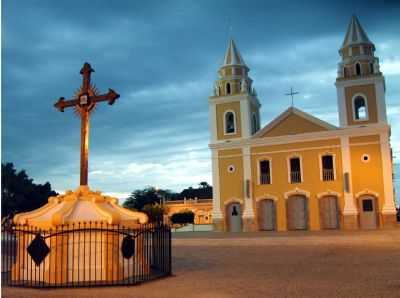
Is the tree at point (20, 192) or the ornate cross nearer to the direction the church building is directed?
the ornate cross

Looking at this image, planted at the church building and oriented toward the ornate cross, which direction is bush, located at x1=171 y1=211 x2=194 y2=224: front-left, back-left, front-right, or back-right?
back-right

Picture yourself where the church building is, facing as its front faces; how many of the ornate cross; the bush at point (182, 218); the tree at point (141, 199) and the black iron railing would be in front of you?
2

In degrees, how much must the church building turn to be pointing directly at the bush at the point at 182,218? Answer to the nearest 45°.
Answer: approximately 135° to its right

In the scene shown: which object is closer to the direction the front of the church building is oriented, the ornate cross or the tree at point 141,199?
the ornate cross

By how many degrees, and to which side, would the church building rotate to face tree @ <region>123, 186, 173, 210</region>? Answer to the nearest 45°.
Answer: approximately 135° to its right

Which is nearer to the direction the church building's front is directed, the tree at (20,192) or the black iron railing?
the black iron railing

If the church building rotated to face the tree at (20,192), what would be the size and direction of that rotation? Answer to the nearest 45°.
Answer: approximately 90° to its right

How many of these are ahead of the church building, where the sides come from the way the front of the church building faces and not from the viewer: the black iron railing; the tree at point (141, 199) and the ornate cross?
2

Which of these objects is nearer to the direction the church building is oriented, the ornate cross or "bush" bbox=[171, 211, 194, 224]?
the ornate cross

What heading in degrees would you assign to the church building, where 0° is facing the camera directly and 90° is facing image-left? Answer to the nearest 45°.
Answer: approximately 0°

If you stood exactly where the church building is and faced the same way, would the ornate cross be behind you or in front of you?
in front
